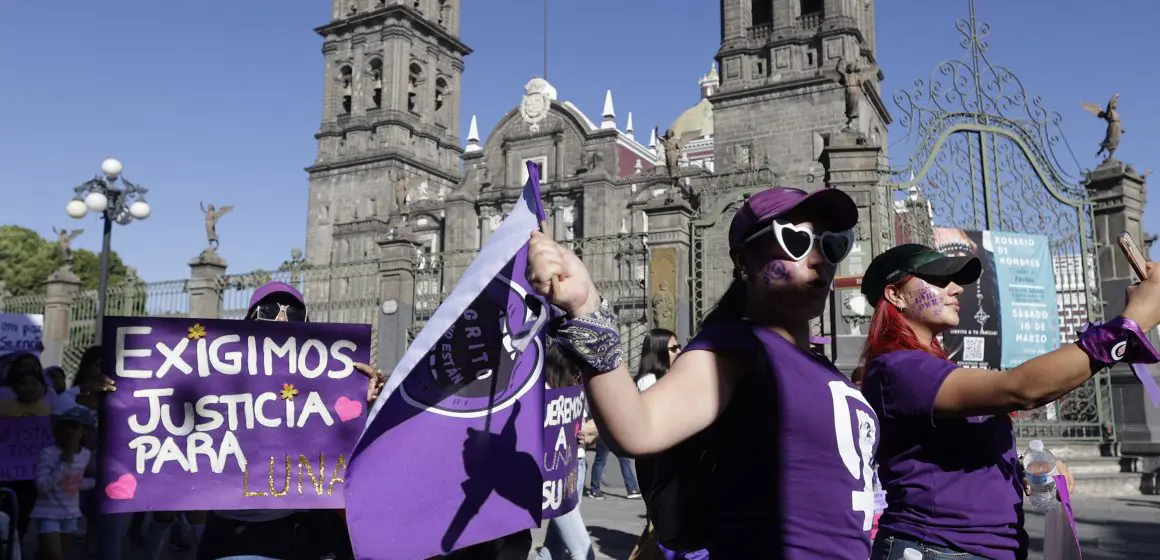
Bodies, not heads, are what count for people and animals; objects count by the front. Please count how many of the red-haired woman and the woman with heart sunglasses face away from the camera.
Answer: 0

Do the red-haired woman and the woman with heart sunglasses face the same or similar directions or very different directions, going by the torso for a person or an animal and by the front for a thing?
same or similar directions

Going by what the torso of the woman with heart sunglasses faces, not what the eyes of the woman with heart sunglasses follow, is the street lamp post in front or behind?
behind

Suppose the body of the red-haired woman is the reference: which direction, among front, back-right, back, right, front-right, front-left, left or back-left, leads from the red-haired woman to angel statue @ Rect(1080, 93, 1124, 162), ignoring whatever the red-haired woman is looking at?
left

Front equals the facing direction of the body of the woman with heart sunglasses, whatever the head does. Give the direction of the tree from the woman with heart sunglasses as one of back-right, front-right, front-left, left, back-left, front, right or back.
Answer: back
